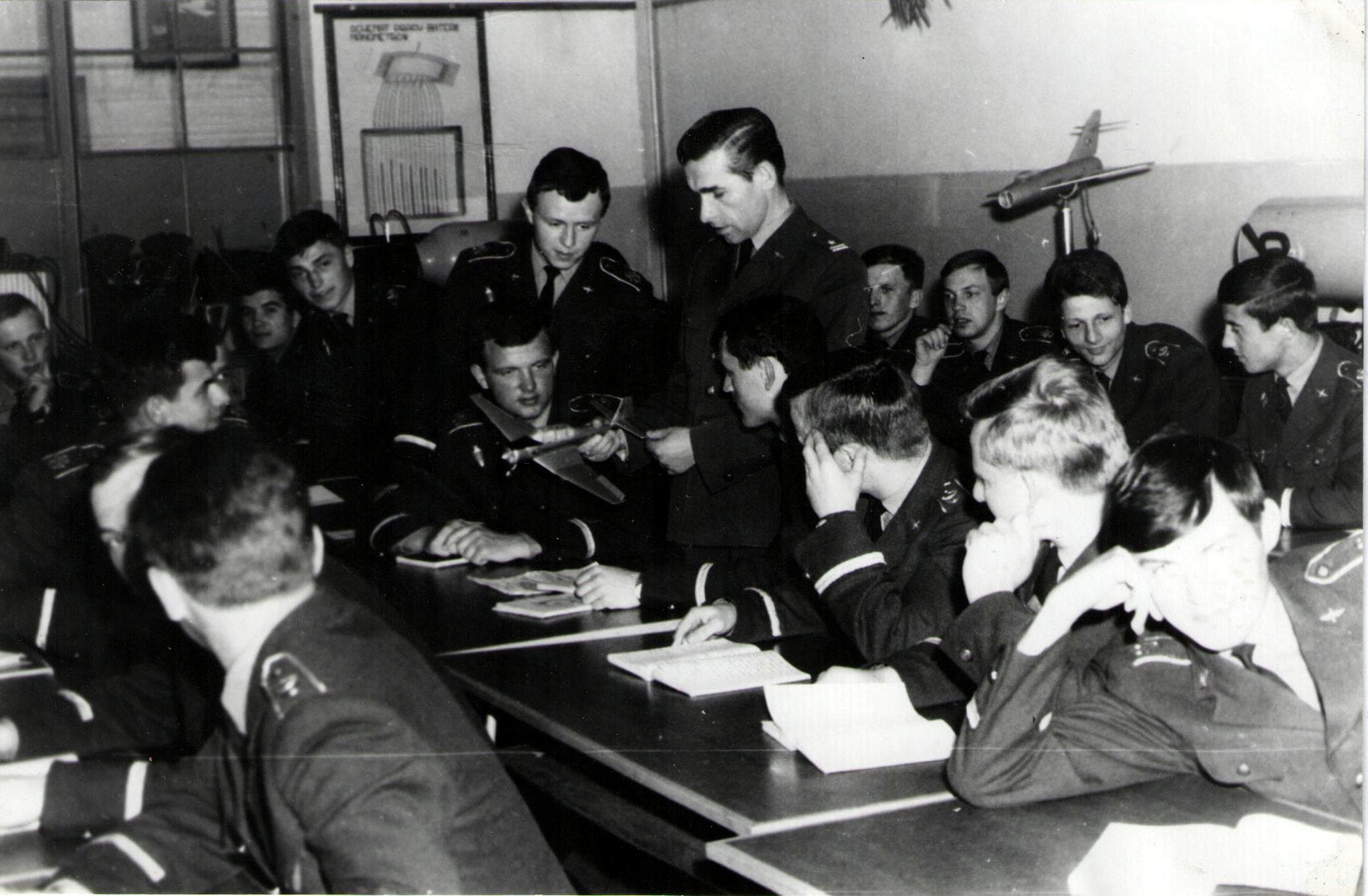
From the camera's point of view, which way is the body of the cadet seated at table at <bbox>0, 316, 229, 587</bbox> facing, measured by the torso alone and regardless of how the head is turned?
to the viewer's right

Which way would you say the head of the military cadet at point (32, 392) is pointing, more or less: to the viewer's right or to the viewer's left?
to the viewer's right

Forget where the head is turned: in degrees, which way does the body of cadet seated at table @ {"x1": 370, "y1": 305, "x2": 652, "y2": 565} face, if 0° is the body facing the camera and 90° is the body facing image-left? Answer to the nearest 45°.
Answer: approximately 0°

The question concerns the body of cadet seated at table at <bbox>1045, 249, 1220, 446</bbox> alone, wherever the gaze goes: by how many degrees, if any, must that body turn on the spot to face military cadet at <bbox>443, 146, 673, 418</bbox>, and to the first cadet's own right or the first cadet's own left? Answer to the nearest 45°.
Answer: approximately 45° to the first cadet's own right

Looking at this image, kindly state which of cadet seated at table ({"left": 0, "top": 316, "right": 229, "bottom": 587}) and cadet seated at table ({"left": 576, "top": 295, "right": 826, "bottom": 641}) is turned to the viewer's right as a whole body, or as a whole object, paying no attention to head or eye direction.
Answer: cadet seated at table ({"left": 0, "top": 316, "right": 229, "bottom": 587})

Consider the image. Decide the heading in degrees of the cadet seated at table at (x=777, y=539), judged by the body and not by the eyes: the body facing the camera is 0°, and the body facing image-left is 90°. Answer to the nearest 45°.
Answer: approximately 90°

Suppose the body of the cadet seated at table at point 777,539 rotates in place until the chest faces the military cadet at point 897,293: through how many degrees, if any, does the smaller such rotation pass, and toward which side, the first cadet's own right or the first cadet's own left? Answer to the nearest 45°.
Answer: approximately 90° to the first cadet's own right

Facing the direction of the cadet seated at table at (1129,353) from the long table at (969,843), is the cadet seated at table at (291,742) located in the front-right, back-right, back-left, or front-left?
back-left
